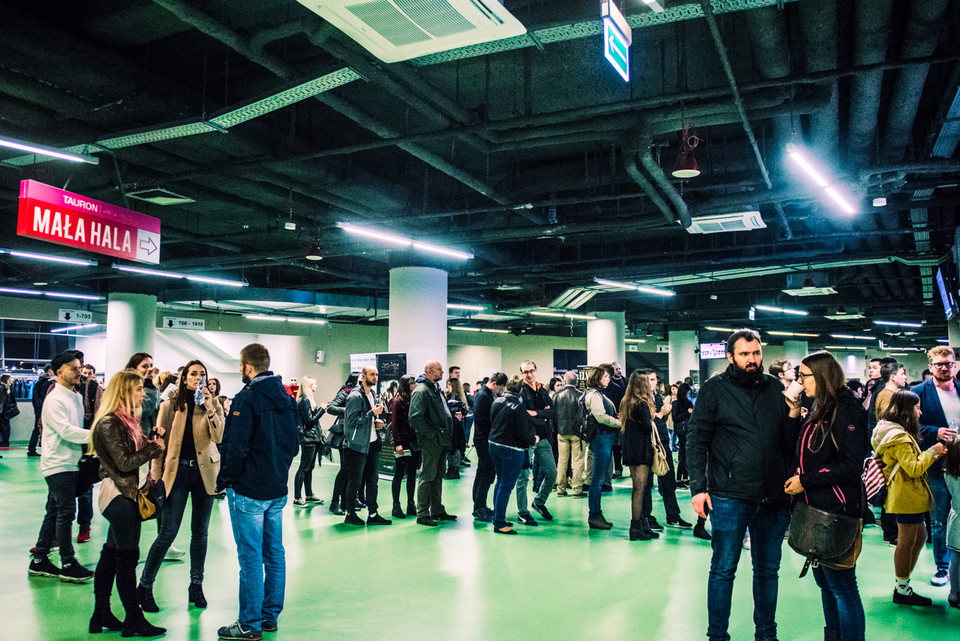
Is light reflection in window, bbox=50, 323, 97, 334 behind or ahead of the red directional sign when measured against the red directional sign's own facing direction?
behind

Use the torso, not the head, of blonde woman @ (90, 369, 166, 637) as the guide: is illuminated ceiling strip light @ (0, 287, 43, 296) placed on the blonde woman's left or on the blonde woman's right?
on the blonde woman's left

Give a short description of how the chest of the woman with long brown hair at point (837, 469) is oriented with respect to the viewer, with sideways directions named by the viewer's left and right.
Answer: facing to the left of the viewer

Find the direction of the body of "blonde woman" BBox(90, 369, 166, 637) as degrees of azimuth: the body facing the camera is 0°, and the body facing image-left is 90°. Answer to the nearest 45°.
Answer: approximately 270°

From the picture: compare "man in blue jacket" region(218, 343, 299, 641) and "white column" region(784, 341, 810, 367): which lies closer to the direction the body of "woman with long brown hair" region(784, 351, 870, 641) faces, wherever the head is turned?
the man in blue jacket
